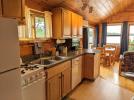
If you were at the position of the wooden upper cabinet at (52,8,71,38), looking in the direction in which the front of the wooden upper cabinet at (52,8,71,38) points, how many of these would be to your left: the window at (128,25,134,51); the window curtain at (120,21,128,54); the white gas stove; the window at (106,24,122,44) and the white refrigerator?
3

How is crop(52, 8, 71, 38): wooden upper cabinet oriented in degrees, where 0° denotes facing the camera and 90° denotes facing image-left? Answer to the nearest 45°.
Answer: approximately 315°

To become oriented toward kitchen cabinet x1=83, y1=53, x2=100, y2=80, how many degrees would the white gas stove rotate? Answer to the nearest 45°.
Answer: approximately 90° to its left

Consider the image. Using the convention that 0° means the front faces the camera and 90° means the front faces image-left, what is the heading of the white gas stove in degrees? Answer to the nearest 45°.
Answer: approximately 315°

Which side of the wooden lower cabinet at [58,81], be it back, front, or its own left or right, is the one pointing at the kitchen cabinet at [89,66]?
left

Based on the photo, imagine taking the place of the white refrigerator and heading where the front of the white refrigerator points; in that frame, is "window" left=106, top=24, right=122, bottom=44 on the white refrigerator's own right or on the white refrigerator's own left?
on the white refrigerator's own left

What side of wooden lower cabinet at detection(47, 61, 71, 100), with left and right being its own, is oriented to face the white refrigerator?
right
